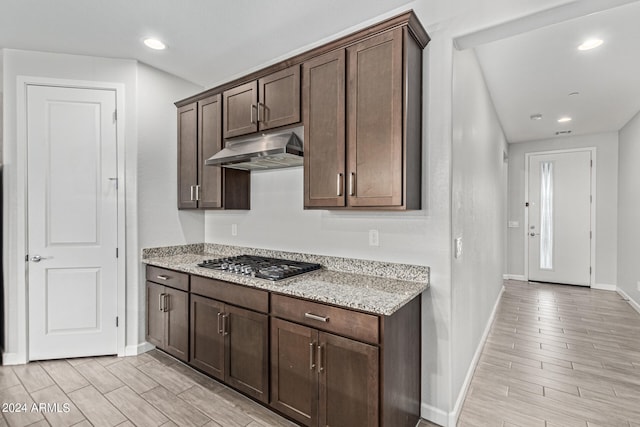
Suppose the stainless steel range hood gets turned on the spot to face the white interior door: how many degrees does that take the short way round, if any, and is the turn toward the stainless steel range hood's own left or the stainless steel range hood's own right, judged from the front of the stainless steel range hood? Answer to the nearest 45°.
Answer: approximately 90° to the stainless steel range hood's own right

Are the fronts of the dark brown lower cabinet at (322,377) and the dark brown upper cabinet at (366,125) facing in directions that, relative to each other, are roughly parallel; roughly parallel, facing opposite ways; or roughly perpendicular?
roughly parallel

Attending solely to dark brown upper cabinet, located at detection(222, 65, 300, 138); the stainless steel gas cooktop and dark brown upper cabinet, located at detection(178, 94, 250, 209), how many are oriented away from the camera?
0

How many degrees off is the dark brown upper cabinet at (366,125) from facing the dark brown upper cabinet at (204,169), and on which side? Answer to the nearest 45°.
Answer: approximately 90° to its right

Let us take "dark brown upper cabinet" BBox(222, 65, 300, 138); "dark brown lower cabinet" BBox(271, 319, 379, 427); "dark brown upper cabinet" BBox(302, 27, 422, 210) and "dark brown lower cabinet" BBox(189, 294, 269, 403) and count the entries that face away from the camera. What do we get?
0

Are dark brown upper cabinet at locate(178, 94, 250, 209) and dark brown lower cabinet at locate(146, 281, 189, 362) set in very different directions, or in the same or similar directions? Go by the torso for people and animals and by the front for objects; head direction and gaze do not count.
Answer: same or similar directions

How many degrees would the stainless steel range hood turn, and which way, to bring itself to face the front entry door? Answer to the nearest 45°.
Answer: approximately 180°

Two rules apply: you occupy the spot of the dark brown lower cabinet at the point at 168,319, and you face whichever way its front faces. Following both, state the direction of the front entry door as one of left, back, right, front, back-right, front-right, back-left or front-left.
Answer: back-left

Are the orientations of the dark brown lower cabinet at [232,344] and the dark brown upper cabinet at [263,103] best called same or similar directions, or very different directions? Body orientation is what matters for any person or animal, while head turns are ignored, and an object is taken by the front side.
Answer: same or similar directions

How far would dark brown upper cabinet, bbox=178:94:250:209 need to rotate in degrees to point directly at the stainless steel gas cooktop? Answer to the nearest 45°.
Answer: approximately 90° to its left

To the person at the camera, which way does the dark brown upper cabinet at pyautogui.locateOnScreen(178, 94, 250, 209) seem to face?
facing the viewer and to the left of the viewer

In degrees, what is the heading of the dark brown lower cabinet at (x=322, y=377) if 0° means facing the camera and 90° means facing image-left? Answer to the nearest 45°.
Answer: approximately 45°
